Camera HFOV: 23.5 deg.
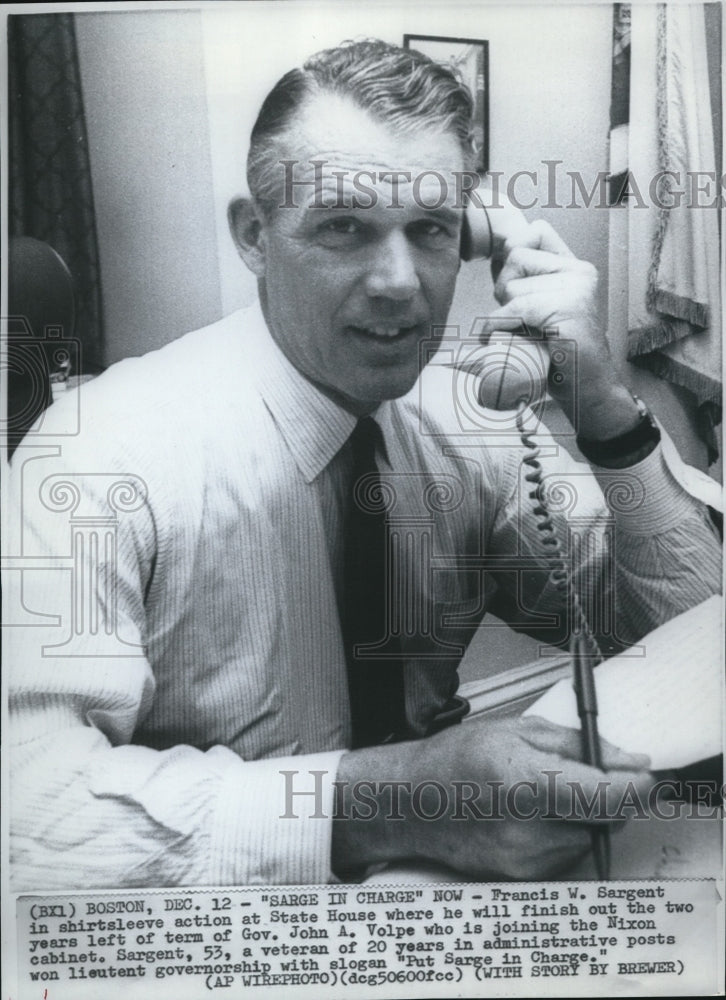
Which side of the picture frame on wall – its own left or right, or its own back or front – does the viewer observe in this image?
front

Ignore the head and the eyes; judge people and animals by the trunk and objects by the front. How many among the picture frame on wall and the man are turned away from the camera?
0

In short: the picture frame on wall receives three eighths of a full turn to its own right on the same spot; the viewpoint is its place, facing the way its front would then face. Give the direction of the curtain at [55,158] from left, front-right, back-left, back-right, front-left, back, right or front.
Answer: front-left

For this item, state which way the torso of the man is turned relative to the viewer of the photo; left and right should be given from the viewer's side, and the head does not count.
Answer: facing the viewer and to the right of the viewer

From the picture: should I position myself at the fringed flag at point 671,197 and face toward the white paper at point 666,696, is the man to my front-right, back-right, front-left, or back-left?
front-right
